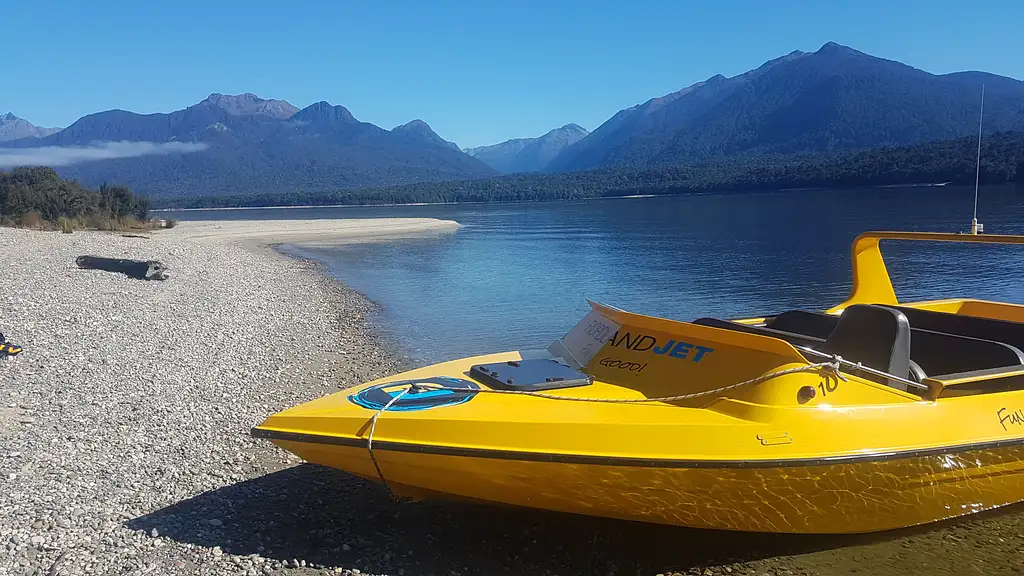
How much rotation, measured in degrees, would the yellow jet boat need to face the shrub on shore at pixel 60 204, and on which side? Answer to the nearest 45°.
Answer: approximately 45° to its right

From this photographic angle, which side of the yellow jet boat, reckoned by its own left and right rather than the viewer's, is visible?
left
